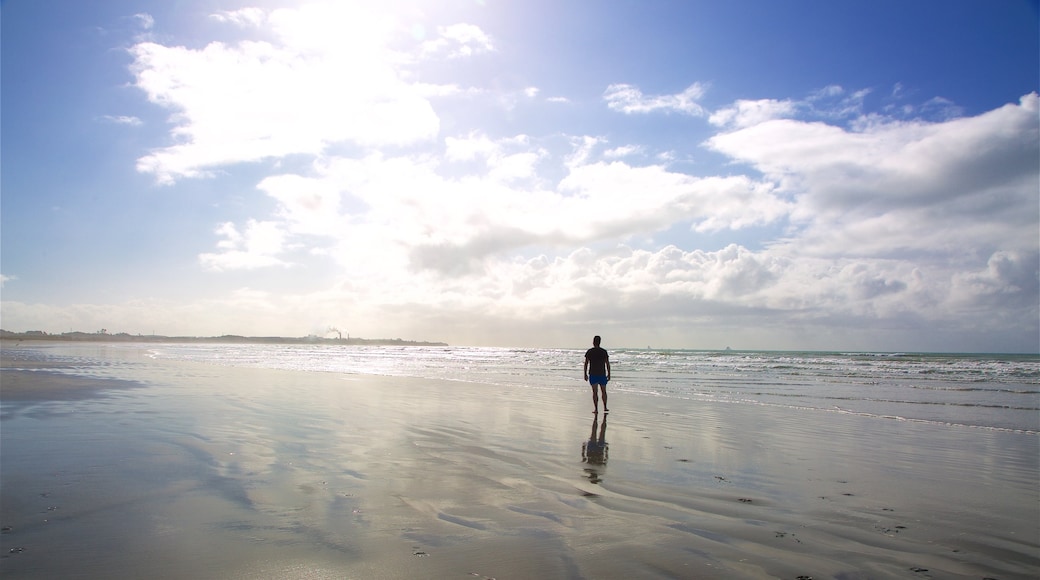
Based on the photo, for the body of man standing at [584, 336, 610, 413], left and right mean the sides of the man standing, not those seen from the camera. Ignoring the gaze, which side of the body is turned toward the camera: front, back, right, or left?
back
